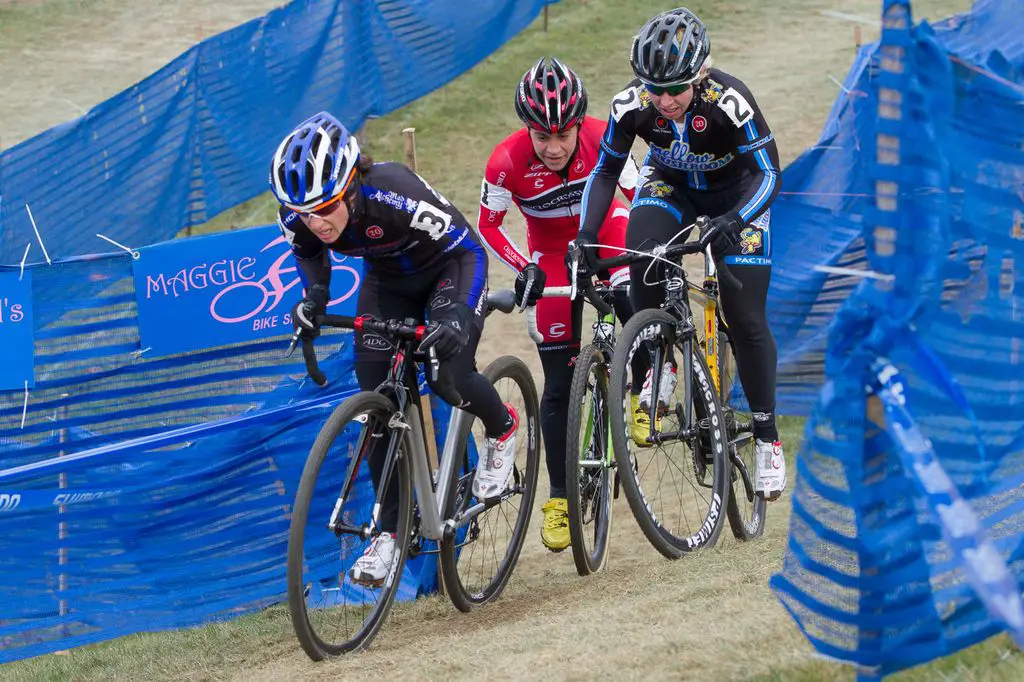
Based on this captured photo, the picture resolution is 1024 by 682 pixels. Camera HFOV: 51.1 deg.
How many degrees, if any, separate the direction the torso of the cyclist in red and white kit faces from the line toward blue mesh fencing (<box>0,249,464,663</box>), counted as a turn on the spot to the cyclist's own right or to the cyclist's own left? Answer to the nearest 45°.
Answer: approximately 45° to the cyclist's own right

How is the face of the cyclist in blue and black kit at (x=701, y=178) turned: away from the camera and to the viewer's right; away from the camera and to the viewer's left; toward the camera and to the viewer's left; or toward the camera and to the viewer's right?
toward the camera and to the viewer's left

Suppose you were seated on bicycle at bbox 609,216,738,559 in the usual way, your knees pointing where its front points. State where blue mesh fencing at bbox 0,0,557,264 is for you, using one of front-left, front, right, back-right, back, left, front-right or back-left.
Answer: right

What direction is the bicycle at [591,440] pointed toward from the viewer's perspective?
toward the camera

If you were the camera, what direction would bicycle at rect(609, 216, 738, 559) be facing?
facing the viewer and to the left of the viewer

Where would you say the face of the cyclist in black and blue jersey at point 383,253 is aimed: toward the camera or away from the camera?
toward the camera

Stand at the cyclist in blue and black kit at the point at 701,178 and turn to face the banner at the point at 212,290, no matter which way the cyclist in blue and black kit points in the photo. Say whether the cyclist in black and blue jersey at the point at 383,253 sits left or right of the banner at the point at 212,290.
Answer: left

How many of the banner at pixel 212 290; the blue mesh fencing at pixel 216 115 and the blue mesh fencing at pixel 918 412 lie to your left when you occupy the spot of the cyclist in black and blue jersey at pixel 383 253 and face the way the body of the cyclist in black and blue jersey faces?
1

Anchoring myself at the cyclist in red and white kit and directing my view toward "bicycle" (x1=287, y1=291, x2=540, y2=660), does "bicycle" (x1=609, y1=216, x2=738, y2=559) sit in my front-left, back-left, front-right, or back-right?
front-left

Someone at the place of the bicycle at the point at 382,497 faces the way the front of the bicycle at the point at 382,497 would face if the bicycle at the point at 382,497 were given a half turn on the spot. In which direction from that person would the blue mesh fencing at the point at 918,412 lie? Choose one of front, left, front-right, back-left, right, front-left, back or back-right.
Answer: right

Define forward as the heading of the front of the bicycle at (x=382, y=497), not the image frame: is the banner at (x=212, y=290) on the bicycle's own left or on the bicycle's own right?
on the bicycle's own right

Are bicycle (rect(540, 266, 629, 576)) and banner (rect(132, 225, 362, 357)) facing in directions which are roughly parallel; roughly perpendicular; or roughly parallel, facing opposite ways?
roughly parallel

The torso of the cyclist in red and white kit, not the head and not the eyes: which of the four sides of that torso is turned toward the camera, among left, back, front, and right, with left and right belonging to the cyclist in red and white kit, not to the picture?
front

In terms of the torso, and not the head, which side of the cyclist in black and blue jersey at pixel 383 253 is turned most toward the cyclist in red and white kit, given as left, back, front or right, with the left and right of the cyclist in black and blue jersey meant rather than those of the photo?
back

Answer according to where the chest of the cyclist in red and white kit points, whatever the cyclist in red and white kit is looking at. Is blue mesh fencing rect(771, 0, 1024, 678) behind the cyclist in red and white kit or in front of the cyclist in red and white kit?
in front

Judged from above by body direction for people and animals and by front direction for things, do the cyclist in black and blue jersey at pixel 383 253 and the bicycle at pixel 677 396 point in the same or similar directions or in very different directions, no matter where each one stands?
same or similar directions

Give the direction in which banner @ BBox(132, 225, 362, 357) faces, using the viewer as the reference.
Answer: facing the viewer

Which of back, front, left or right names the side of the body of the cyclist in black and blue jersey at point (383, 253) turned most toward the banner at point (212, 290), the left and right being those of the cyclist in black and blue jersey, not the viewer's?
right
